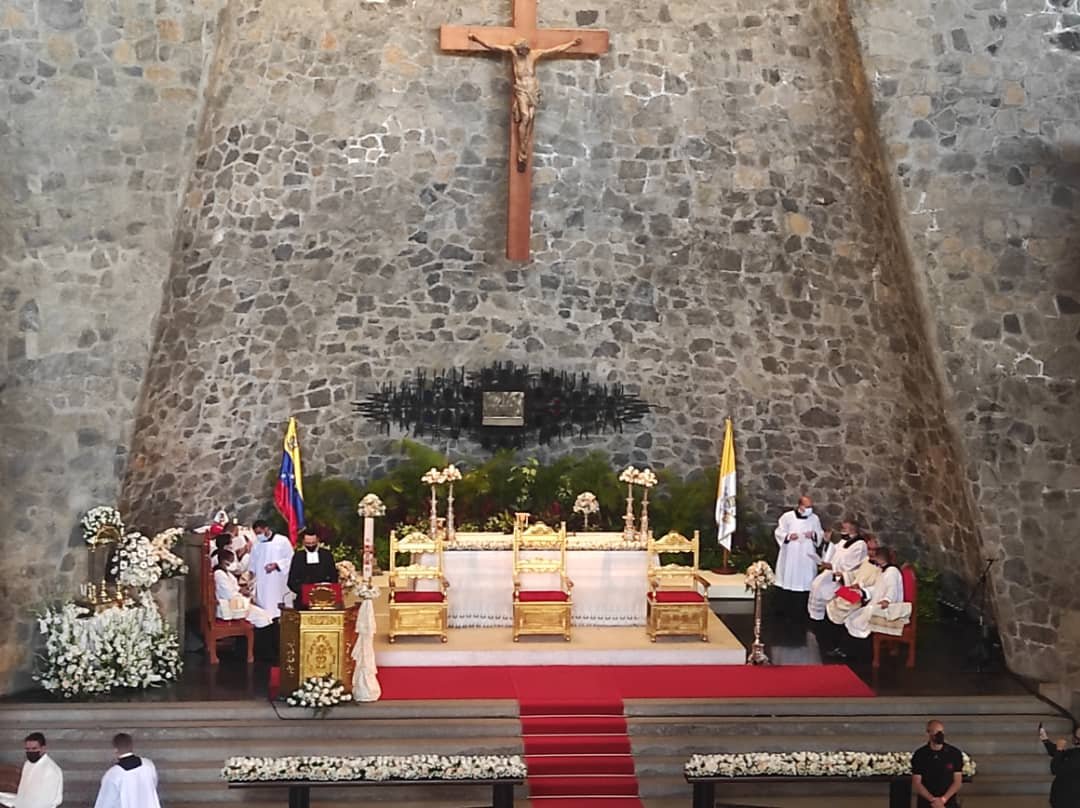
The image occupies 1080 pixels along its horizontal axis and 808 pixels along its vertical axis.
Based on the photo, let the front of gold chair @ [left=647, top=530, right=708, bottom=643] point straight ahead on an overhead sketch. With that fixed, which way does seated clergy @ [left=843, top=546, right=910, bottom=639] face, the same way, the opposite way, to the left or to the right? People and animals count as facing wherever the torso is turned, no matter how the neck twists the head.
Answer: to the right

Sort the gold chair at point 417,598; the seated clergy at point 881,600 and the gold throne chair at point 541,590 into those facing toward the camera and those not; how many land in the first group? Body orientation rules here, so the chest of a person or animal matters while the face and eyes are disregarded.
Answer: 2

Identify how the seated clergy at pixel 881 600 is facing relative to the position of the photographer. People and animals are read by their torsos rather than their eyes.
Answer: facing to the left of the viewer

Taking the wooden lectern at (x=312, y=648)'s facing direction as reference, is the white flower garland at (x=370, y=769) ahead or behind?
ahead

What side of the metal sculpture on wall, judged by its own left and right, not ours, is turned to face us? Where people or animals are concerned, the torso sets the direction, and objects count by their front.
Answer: front

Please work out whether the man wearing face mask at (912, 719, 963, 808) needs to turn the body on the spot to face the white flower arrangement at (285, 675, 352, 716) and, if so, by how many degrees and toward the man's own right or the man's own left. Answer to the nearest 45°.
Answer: approximately 90° to the man's own right

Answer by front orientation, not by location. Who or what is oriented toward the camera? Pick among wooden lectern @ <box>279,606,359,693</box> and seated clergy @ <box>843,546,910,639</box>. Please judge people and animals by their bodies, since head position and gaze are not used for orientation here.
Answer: the wooden lectern

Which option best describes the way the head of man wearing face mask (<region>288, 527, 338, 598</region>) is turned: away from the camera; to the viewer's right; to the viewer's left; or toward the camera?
toward the camera

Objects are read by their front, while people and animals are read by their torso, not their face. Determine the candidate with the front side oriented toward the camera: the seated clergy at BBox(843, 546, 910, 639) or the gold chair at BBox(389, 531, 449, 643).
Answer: the gold chair

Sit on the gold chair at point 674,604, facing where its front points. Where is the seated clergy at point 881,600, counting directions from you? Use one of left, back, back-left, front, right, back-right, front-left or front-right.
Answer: left

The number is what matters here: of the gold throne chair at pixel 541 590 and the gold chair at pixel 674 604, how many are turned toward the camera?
2

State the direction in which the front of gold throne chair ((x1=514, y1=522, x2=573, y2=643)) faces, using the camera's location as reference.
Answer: facing the viewer

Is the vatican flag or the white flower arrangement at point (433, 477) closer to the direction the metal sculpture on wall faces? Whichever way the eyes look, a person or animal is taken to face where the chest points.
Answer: the white flower arrangement

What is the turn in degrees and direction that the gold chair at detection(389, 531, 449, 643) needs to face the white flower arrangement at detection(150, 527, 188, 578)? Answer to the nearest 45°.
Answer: approximately 90° to its right

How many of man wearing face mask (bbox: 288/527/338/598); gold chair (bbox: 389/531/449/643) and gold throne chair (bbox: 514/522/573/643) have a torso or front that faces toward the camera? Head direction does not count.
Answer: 3

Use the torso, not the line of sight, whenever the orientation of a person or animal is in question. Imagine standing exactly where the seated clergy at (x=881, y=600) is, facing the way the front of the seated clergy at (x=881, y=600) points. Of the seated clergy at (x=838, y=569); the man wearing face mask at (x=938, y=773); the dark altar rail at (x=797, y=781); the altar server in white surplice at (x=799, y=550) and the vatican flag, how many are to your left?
2

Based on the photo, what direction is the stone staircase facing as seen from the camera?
toward the camera

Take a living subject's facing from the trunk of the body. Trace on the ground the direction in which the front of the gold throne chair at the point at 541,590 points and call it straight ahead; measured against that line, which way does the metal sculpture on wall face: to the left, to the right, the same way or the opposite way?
the same way
